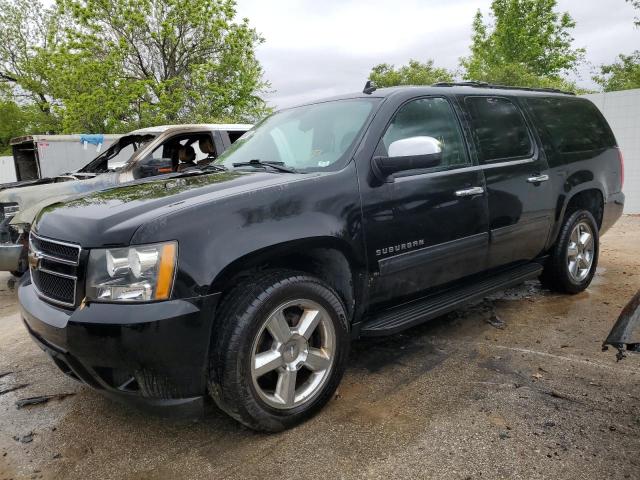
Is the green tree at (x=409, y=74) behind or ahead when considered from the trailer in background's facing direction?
ahead

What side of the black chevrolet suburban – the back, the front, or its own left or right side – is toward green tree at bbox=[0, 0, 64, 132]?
right

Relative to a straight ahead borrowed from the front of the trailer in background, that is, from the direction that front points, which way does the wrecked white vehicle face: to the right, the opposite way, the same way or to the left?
the opposite way

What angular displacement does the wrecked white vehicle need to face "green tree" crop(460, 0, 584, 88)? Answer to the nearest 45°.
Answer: approximately 180°

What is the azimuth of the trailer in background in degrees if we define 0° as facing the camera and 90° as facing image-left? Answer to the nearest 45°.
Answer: approximately 225°

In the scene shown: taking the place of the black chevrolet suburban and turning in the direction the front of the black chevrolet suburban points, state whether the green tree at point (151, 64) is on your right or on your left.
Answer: on your right

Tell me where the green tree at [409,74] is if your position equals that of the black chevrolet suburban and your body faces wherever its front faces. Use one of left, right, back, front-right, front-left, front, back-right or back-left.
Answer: back-right

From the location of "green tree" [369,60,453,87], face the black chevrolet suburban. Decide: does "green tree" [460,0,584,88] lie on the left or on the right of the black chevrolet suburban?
left

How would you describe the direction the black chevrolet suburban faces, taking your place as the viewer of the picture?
facing the viewer and to the left of the viewer

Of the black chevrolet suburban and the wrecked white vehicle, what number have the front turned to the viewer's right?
0

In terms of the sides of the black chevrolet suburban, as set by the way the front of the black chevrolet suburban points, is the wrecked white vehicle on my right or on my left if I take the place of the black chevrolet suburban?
on my right
